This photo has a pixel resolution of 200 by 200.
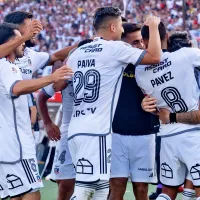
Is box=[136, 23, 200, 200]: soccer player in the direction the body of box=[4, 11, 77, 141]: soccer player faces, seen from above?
yes

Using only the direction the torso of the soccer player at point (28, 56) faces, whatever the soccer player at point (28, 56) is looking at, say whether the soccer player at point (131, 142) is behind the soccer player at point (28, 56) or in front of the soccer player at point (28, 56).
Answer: in front

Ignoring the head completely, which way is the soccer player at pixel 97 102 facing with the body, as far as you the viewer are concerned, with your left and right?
facing away from the viewer and to the right of the viewer

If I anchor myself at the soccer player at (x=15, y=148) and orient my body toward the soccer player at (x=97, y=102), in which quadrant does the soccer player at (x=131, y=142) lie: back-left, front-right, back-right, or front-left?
front-left

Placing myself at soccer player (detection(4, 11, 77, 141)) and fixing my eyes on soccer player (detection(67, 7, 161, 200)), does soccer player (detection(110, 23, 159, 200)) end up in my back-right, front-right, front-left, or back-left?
front-left

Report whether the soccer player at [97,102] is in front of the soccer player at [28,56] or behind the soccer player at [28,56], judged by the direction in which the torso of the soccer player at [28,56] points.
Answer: in front

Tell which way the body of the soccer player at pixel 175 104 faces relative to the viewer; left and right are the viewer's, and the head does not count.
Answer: facing away from the viewer

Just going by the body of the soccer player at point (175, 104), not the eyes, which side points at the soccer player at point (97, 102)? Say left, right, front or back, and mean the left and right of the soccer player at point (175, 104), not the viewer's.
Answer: left

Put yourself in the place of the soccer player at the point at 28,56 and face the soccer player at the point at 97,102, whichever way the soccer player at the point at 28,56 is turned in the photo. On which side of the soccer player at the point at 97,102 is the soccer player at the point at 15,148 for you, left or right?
right

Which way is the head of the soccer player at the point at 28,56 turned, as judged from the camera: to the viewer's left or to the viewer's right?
to the viewer's right

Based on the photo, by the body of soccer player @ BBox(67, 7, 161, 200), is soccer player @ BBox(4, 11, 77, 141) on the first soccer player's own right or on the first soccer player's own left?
on the first soccer player's own left

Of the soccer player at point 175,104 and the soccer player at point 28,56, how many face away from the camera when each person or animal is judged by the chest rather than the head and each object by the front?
1
